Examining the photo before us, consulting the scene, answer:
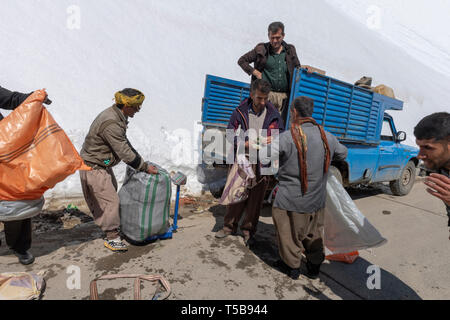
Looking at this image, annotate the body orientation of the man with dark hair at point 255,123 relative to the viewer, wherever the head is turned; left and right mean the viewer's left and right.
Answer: facing the viewer

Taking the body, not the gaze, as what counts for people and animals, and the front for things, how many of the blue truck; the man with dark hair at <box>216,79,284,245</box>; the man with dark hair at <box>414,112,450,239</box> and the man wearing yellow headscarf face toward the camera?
1

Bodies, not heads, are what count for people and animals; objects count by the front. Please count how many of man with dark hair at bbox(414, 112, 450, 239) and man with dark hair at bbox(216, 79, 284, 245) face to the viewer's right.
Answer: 0

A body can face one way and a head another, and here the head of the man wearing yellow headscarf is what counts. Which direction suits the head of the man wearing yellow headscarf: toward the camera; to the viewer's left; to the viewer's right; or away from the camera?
to the viewer's right

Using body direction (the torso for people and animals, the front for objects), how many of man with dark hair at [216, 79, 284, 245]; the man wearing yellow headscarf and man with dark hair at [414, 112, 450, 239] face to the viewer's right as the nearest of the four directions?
1

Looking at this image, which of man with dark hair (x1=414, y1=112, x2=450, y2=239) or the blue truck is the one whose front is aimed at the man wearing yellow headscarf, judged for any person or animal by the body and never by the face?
the man with dark hair

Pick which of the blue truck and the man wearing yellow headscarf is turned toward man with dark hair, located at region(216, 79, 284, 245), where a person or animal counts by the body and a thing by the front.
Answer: the man wearing yellow headscarf

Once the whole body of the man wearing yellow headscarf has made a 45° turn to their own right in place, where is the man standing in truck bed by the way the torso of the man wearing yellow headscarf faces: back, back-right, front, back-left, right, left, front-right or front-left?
front-left

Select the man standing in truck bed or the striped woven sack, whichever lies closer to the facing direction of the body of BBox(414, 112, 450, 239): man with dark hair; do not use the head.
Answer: the striped woven sack

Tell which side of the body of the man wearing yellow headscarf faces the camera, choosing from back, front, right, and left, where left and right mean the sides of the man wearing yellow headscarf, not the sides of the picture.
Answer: right

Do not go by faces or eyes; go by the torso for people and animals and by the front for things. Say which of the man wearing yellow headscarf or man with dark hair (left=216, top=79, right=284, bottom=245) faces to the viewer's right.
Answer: the man wearing yellow headscarf

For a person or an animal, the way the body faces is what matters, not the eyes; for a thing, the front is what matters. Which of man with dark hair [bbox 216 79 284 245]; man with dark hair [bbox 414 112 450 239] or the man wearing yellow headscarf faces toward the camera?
man with dark hair [bbox 216 79 284 245]

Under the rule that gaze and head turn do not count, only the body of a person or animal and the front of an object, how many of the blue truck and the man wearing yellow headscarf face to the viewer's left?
0

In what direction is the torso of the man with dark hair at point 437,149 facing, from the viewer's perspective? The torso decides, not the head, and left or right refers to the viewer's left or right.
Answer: facing to the left of the viewer
